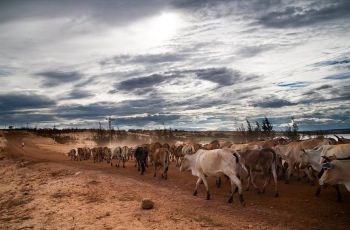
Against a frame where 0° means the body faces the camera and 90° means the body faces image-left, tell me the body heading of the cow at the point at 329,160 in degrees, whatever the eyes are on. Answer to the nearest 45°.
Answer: approximately 90°

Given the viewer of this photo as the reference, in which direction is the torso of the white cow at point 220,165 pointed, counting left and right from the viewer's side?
facing to the left of the viewer

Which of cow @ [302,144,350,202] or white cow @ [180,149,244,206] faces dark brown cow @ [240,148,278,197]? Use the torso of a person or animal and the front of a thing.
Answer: the cow

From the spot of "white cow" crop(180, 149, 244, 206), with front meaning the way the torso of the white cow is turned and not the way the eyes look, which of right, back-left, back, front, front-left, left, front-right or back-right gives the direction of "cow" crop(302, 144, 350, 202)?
back

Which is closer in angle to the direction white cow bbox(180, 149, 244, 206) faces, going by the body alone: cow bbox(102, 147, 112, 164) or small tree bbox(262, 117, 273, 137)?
the cow

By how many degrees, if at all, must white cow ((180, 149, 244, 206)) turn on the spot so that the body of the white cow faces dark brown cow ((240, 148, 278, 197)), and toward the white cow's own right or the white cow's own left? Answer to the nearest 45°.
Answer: approximately 135° to the white cow's own right

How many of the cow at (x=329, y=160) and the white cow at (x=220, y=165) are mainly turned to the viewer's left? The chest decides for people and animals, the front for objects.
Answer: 2

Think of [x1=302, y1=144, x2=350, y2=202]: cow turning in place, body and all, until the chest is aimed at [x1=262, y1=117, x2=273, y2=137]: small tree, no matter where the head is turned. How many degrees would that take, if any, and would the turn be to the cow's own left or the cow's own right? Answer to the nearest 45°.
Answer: approximately 90° to the cow's own right

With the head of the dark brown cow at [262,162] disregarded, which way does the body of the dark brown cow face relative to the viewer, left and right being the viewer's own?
facing away from the viewer and to the left of the viewer

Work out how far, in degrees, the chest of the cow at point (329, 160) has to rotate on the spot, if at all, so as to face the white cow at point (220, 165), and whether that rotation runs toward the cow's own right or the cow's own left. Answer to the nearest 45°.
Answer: approximately 45° to the cow's own left

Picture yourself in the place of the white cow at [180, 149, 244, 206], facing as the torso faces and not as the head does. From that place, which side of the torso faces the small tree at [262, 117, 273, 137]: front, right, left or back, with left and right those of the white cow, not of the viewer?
right

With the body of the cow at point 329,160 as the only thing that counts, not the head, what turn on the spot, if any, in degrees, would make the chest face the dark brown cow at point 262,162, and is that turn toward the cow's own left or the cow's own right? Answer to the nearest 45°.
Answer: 0° — it already faces it

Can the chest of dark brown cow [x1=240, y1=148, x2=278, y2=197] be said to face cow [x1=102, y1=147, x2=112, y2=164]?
yes
